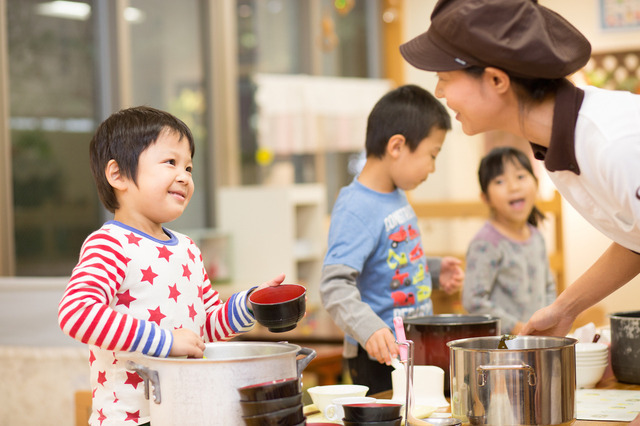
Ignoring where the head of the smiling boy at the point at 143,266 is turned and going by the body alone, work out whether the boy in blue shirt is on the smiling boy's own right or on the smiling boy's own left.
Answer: on the smiling boy's own left

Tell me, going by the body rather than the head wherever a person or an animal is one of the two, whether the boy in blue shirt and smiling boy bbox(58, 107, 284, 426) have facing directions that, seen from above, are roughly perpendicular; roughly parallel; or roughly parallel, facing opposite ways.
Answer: roughly parallel

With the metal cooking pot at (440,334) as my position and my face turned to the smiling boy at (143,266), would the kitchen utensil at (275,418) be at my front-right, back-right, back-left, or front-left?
front-left

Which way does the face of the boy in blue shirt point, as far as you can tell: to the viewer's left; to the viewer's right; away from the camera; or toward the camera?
to the viewer's right

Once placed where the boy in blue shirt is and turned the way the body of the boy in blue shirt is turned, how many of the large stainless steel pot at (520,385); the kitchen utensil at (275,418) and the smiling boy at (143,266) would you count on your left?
0

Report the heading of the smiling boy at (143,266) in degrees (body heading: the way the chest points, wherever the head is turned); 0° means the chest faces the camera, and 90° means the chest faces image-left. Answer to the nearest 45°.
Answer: approximately 315°

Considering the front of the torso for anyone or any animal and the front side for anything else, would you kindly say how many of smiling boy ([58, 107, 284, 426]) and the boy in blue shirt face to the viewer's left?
0

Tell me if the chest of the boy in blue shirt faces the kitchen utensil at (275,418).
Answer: no

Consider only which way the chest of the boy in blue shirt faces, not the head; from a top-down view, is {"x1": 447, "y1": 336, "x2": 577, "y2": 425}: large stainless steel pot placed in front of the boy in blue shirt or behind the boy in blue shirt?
in front

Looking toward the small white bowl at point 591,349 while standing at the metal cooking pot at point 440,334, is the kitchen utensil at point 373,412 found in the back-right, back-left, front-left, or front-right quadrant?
back-right

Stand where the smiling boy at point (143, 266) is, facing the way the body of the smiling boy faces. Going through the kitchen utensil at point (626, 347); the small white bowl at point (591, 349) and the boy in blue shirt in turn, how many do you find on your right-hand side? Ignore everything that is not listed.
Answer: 0
